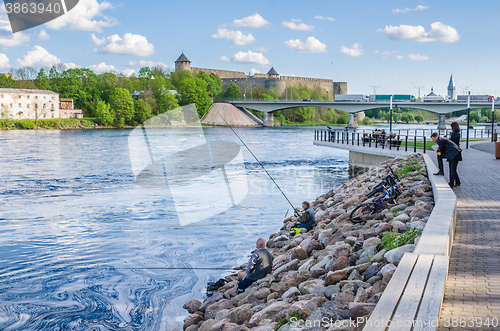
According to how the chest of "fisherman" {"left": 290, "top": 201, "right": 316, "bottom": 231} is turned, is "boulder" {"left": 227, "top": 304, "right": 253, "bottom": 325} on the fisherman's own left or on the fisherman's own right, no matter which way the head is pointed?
on the fisherman's own left

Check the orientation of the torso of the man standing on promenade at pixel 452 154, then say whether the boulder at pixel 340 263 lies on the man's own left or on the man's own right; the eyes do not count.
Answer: on the man's own left

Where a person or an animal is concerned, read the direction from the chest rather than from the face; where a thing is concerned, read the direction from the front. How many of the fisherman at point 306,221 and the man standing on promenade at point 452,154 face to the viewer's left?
2

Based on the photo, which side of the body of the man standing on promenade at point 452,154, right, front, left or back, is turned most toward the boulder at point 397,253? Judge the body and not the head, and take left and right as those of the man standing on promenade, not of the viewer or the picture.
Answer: left

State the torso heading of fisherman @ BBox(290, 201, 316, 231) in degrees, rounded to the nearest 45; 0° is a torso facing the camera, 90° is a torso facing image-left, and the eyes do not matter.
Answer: approximately 90°

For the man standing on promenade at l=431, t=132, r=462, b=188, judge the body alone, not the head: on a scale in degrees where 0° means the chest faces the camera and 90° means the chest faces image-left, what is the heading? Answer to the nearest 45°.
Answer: approximately 90°

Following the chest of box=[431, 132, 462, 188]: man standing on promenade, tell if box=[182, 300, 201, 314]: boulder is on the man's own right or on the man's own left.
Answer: on the man's own left

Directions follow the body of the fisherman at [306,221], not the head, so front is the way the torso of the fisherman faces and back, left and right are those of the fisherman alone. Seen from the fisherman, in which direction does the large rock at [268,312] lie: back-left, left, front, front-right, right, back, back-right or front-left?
left
